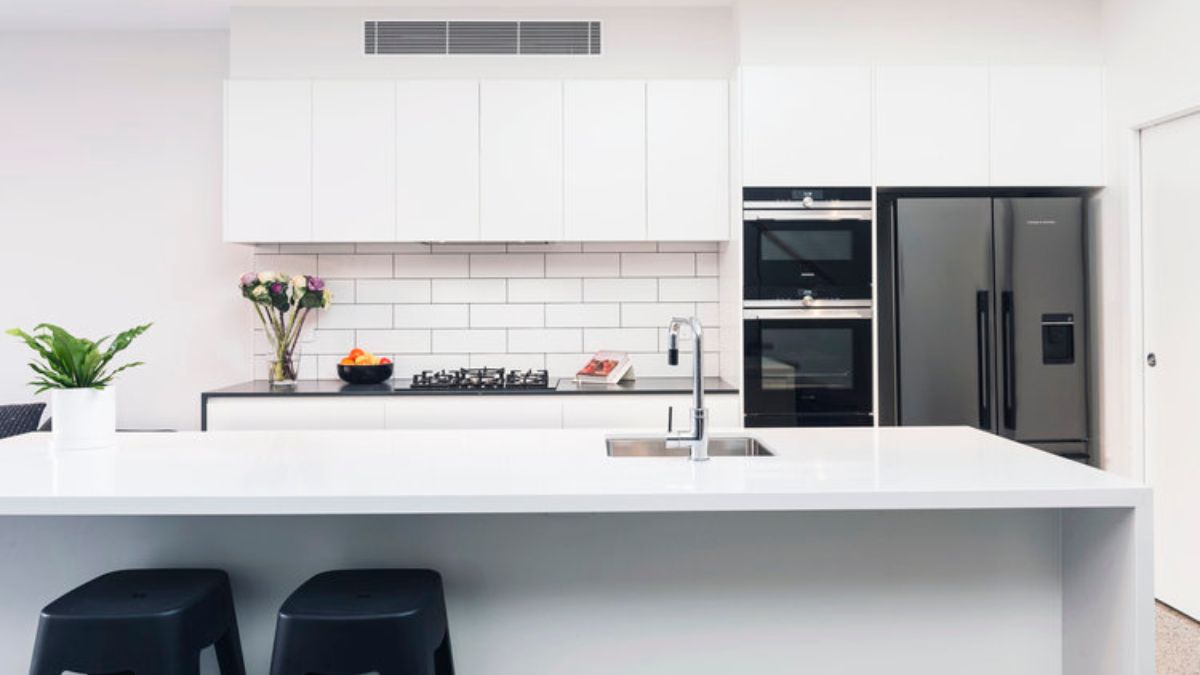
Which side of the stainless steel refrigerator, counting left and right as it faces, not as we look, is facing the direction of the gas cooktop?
right

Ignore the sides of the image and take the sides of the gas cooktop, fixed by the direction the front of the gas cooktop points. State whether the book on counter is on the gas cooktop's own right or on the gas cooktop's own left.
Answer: on the gas cooktop's own left

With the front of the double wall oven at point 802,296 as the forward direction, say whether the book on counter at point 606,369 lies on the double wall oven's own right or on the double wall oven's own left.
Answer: on the double wall oven's own right

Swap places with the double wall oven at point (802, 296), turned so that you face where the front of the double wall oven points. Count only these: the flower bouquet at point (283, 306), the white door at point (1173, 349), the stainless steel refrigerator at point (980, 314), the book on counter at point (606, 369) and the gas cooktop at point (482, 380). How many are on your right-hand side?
3

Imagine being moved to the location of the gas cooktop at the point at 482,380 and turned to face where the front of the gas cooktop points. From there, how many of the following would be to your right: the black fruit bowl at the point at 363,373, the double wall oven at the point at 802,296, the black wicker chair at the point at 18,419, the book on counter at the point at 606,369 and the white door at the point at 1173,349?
2

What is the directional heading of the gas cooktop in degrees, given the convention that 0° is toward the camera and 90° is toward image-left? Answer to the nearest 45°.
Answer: approximately 0°

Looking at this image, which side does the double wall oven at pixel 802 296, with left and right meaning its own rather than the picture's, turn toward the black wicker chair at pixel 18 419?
right
